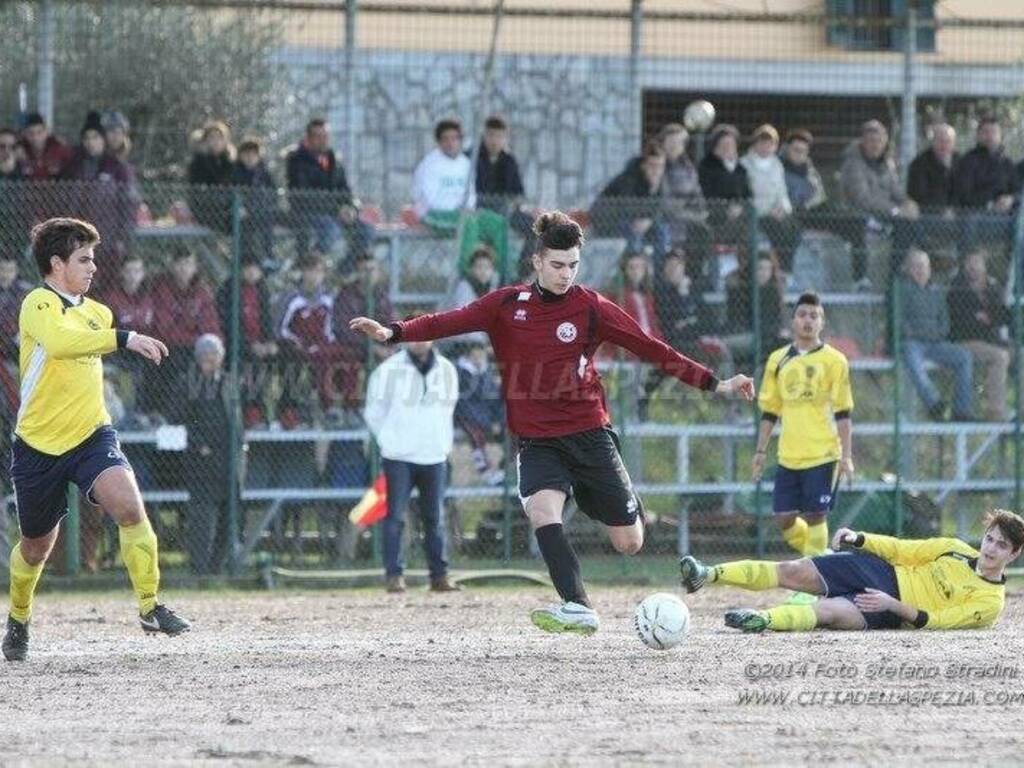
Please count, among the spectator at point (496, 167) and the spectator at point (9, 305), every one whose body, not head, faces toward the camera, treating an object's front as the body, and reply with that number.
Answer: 2

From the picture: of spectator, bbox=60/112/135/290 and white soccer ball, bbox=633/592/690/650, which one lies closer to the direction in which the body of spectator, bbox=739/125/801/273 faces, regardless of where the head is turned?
the white soccer ball

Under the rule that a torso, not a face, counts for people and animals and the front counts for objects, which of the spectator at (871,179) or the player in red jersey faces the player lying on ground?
the spectator

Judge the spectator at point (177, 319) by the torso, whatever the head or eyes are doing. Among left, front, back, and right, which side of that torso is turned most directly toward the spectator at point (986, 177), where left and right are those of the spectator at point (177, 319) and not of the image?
left

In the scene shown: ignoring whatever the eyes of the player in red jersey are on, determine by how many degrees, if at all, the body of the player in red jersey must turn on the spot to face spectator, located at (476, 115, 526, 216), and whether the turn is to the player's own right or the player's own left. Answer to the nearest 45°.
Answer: approximately 180°

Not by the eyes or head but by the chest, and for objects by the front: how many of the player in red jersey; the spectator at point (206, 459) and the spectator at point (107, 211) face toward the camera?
3

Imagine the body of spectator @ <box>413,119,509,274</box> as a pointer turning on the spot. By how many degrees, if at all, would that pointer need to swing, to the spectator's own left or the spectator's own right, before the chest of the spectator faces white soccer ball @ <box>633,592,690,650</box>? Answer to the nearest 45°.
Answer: approximately 45° to the spectator's own right

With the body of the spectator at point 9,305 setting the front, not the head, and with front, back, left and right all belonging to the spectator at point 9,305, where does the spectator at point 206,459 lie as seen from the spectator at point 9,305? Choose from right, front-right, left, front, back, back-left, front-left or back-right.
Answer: left

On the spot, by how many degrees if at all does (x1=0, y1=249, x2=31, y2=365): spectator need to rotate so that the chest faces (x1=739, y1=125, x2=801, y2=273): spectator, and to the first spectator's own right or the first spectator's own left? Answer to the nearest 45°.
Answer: approximately 90° to the first spectator's own left
